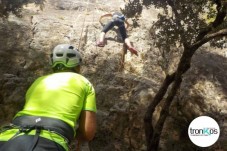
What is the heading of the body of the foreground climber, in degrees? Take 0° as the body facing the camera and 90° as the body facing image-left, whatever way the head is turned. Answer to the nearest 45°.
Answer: approximately 180°

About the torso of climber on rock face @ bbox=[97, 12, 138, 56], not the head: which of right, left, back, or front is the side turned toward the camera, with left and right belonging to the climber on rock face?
back

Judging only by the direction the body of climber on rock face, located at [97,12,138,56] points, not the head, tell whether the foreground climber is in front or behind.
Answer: behind

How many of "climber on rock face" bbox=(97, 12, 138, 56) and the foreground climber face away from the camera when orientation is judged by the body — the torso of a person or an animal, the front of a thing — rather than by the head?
2

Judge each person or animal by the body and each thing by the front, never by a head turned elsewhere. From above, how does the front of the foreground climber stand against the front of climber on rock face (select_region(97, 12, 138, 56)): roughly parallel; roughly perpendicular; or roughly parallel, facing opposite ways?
roughly parallel

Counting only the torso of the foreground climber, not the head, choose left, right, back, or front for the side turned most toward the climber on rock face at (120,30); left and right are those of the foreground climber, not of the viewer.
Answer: front
